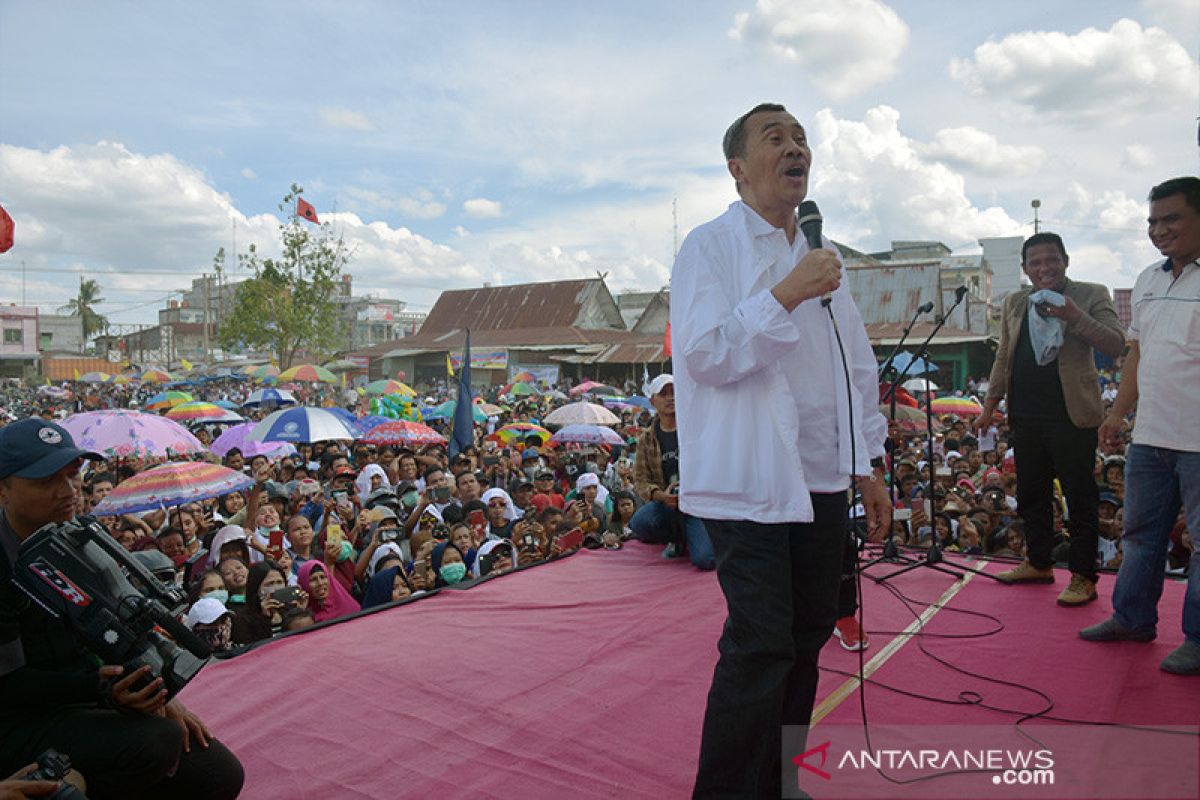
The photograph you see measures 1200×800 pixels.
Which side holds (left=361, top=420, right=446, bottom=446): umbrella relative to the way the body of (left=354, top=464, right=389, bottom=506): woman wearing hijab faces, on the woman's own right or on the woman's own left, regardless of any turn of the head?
on the woman's own left

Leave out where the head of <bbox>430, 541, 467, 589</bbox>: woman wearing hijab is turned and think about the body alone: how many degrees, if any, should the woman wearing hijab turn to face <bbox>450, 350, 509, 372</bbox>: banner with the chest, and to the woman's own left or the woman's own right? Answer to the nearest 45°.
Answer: approximately 135° to the woman's own left

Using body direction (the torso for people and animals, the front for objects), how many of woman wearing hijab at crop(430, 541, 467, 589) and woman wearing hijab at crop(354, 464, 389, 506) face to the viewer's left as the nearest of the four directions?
0

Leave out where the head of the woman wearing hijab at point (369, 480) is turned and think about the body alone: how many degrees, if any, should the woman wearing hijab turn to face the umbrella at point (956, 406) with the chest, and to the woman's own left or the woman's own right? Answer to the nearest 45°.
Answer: approximately 45° to the woman's own left

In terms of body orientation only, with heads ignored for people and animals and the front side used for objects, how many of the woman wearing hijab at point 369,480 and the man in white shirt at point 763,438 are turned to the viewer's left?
0

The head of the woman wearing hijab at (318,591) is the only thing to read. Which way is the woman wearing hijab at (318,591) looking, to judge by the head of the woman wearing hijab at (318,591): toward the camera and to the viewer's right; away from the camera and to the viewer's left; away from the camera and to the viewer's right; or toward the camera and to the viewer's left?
toward the camera and to the viewer's right

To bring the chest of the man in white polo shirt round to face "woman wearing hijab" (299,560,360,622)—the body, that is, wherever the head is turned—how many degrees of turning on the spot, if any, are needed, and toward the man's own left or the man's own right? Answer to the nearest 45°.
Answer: approximately 45° to the man's own right

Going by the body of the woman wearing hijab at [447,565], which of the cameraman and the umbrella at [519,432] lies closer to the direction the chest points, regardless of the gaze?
the cameraman

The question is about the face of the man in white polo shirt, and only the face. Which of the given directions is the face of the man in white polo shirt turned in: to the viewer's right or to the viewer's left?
to the viewer's left

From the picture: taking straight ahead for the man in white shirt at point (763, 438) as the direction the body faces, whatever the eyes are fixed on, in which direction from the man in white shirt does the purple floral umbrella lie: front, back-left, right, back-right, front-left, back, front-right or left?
back

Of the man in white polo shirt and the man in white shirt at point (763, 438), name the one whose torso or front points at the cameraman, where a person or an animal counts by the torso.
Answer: the man in white polo shirt
